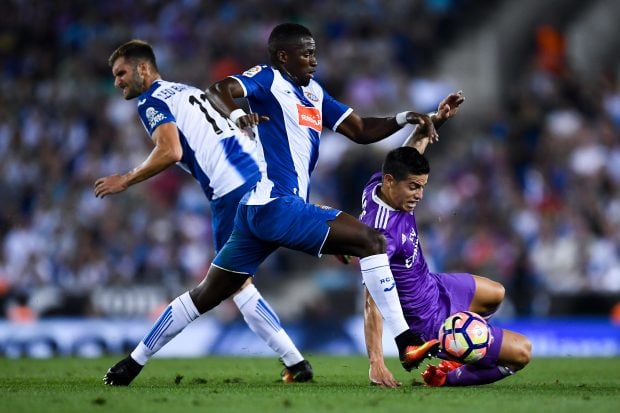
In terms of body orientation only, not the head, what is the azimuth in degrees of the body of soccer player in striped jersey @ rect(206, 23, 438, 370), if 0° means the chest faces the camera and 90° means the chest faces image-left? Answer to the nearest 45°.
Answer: approximately 315°

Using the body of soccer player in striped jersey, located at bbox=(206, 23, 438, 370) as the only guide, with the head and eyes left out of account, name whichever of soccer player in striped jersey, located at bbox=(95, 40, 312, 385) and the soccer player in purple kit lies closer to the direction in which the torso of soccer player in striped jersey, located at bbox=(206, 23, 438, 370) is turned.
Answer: the soccer player in purple kit

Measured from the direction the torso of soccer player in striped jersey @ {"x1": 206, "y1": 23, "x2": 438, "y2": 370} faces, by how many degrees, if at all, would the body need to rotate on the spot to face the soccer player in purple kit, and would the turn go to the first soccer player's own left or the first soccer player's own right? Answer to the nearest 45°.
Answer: approximately 45° to the first soccer player's own left

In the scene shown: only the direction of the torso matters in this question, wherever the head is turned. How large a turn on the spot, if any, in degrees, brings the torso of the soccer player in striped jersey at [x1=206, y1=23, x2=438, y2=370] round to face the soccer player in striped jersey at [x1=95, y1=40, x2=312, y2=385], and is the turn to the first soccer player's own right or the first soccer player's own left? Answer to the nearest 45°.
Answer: approximately 180°
